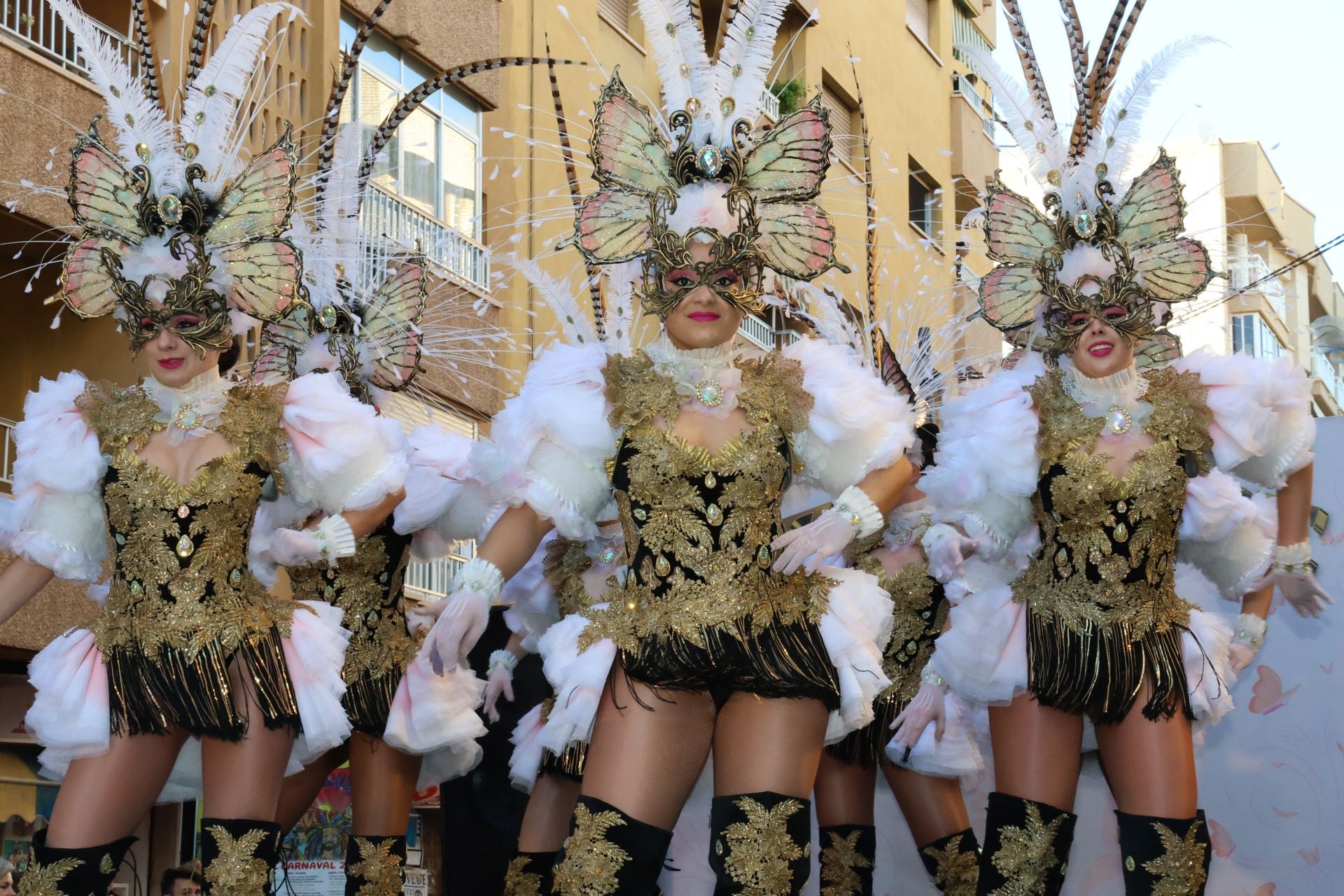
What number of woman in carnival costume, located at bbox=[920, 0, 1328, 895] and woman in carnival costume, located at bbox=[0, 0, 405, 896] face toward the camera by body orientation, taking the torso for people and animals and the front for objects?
2

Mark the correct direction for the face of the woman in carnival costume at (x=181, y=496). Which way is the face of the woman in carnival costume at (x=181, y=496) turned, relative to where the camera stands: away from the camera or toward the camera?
toward the camera

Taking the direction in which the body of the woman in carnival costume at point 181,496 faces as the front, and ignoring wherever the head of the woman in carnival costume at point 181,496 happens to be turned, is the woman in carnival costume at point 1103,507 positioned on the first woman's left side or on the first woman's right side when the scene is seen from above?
on the first woman's left side

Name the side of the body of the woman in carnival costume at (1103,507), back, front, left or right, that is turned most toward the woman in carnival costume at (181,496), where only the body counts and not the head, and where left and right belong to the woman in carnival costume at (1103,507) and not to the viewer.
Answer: right

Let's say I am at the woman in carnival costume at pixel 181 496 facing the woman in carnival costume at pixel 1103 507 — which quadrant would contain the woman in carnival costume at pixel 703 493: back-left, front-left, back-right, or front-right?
front-right

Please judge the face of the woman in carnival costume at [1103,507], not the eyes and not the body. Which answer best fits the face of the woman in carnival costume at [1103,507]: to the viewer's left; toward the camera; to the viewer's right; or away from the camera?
toward the camera

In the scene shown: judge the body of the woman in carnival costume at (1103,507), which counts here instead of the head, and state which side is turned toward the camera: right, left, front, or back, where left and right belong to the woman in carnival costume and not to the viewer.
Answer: front

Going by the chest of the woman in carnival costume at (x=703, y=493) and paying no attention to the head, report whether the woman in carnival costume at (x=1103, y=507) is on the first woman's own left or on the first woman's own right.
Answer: on the first woman's own left

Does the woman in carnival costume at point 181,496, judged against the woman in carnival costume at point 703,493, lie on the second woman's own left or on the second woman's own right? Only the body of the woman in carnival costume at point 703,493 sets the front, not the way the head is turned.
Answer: on the second woman's own right

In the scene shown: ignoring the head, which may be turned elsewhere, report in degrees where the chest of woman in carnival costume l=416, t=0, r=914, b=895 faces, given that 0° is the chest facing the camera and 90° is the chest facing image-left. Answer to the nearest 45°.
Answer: approximately 0°

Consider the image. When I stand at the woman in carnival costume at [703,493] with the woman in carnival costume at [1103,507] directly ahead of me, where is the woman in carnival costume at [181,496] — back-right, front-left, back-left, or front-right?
back-left

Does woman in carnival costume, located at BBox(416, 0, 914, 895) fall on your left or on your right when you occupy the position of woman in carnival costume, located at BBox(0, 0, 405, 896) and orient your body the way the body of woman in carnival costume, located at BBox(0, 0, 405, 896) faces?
on your left

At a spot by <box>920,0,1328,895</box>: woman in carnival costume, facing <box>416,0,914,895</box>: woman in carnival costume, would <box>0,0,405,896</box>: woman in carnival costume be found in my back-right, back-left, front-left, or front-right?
front-right

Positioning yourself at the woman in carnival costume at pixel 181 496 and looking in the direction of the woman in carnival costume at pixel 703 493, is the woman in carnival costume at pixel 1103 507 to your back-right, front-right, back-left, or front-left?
front-left
